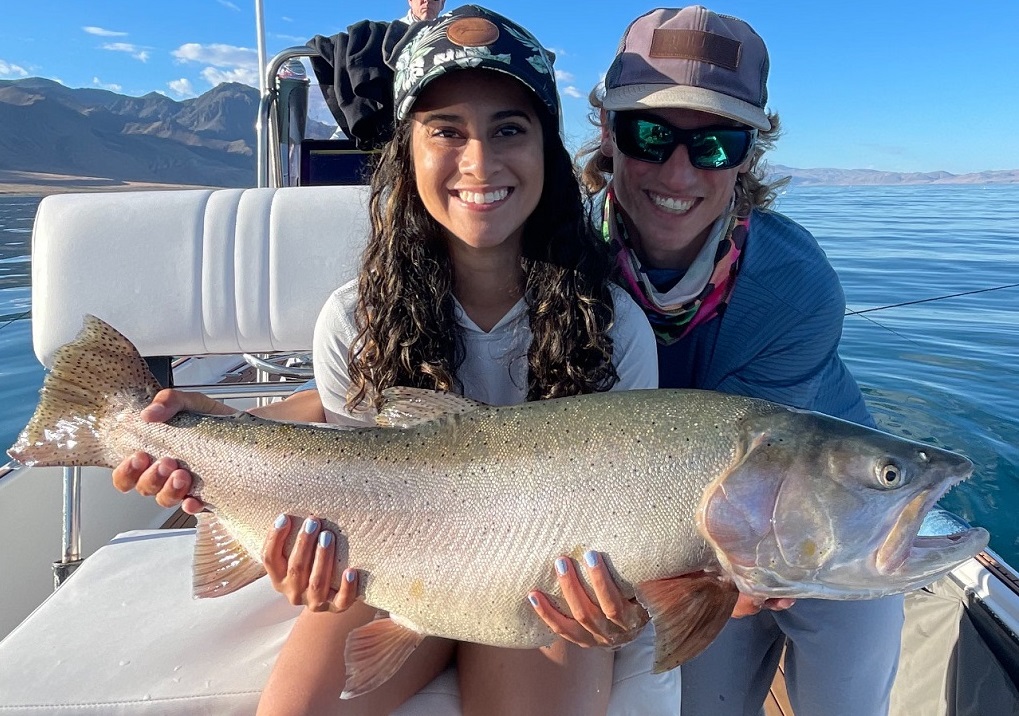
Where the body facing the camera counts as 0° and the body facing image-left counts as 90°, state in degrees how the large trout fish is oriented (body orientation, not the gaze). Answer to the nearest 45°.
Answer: approximately 270°

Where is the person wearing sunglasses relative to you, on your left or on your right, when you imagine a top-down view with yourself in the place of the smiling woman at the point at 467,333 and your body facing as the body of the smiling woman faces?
on your left
